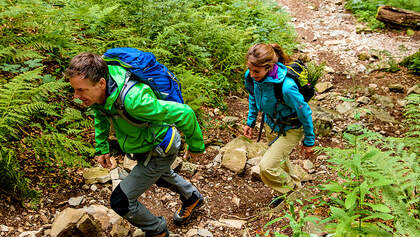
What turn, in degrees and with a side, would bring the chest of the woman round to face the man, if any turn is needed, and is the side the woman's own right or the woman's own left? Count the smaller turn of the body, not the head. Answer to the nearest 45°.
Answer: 0° — they already face them

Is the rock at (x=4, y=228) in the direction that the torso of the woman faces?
yes

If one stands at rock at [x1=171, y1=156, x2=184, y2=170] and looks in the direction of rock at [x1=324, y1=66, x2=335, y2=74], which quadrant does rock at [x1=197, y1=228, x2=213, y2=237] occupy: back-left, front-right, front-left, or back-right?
back-right

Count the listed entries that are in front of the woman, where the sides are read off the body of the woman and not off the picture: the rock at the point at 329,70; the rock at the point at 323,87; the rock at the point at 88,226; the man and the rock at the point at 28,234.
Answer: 3

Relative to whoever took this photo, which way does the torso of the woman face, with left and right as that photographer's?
facing the viewer and to the left of the viewer

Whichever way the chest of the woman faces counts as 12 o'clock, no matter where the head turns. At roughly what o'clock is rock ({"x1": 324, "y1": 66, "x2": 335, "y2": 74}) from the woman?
The rock is roughly at 5 o'clock from the woman.

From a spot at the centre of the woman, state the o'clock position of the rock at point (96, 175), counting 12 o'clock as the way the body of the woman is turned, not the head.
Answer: The rock is roughly at 1 o'clock from the woman.

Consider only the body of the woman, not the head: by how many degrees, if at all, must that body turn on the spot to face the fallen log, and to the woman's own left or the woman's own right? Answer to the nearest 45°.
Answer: approximately 135° to the woman's own right

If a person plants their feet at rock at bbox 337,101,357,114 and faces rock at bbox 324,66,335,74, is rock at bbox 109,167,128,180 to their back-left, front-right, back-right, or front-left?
back-left

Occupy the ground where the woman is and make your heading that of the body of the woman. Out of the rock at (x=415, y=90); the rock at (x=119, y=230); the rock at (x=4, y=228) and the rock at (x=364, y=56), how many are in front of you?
2

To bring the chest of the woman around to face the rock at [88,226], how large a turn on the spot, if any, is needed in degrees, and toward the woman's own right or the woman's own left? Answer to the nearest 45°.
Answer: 0° — they already face it

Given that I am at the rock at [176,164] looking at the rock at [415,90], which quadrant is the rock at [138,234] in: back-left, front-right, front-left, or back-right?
back-right

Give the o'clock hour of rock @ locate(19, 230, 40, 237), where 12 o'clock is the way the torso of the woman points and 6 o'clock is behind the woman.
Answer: The rock is roughly at 12 o'clock from the woman.

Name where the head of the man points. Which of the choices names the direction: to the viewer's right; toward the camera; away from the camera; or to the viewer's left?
to the viewer's left
